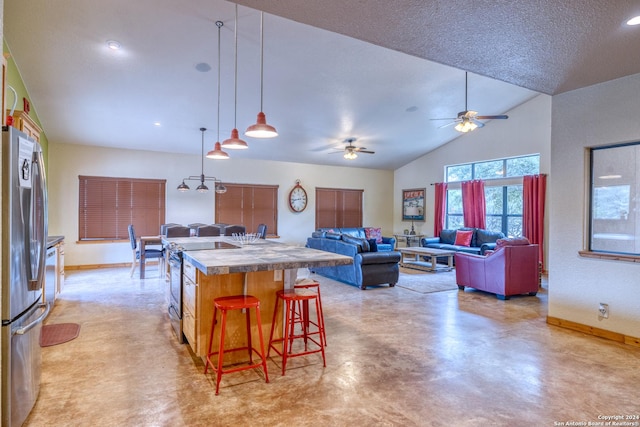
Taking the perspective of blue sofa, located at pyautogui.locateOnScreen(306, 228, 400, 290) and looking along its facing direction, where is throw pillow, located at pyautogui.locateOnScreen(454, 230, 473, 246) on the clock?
The throw pillow is roughly at 12 o'clock from the blue sofa.

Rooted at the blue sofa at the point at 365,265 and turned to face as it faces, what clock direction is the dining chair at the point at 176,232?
The dining chair is roughly at 7 o'clock from the blue sofa.

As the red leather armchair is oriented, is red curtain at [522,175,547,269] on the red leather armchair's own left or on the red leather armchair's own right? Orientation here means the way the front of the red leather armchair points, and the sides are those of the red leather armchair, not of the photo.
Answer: on the red leather armchair's own right

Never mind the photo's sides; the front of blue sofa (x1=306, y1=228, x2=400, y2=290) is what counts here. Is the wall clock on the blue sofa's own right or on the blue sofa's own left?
on the blue sofa's own left

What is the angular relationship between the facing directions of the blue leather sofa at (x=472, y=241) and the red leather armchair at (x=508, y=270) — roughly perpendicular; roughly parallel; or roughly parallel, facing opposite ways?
roughly perpendicular

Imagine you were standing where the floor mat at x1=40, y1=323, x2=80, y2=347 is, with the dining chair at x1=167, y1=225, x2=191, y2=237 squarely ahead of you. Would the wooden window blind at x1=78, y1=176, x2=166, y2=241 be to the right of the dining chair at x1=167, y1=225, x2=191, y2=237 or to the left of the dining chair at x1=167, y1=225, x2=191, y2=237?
left

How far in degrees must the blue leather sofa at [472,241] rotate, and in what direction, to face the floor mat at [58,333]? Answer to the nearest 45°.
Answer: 0° — it already faces it

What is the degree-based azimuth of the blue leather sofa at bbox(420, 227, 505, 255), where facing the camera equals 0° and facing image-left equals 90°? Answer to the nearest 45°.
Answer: approximately 45°

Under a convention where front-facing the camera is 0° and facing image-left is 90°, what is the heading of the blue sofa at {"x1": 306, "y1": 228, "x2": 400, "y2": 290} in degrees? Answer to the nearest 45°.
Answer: approximately 225°

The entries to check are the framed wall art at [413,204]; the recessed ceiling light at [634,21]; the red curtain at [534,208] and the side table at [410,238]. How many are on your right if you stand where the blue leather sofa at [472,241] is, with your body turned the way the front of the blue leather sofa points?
2

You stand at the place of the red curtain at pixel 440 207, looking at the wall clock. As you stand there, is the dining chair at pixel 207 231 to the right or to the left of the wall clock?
left

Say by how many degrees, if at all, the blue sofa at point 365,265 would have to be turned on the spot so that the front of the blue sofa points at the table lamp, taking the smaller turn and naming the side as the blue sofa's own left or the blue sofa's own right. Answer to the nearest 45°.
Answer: approximately 45° to the blue sofa's own left
